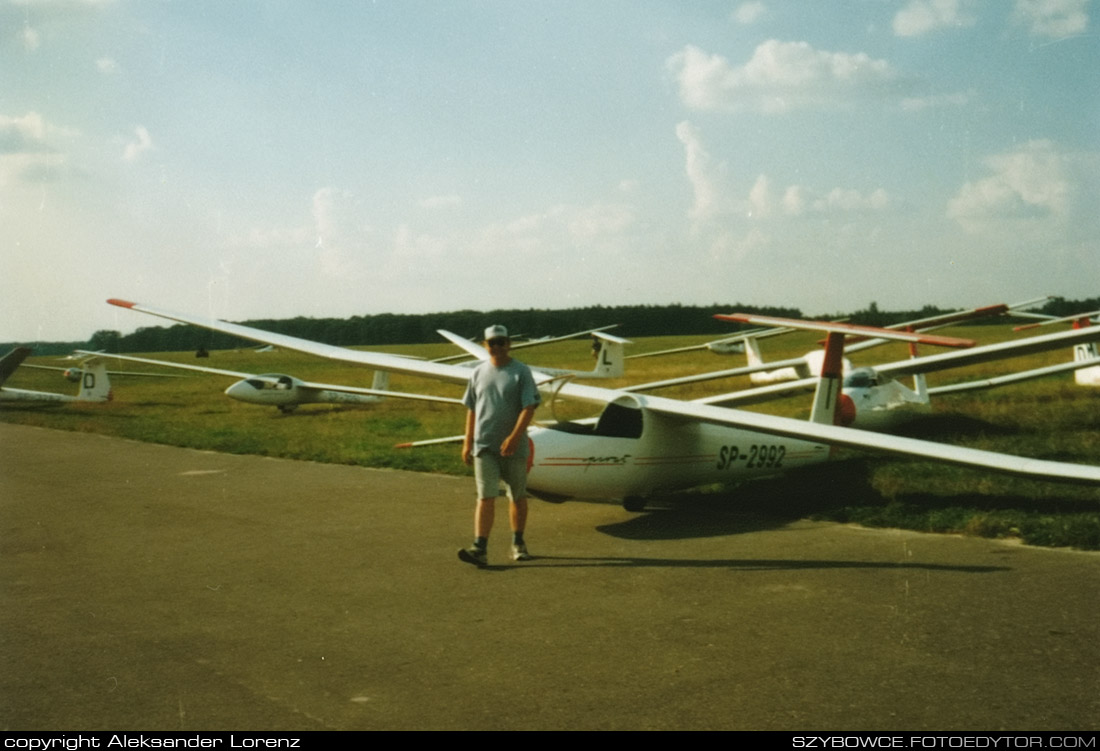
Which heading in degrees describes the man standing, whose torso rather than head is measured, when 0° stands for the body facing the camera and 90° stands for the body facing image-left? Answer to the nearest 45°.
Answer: approximately 0°

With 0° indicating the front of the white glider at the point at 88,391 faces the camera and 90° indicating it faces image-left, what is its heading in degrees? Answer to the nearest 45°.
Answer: approximately 90°

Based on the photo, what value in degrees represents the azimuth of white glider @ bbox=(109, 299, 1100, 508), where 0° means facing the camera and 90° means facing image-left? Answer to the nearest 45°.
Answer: approximately 45°

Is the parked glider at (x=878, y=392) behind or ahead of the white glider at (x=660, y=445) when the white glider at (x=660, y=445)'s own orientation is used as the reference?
behind

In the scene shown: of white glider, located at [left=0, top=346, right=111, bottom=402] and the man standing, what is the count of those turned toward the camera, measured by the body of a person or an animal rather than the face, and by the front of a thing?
1

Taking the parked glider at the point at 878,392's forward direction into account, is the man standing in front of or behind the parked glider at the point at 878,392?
in front

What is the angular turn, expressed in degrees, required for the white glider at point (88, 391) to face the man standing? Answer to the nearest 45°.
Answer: approximately 90° to its left
